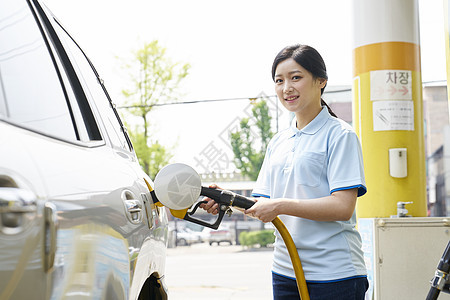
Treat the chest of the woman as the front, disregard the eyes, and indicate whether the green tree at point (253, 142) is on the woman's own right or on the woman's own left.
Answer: on the woman's own right

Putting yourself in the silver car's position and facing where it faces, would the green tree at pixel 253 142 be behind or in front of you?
behind

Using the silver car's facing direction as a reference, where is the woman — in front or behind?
behind

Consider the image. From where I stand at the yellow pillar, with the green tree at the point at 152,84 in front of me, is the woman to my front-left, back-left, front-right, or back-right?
back-left

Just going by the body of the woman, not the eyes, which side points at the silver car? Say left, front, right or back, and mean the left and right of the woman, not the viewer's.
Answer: front

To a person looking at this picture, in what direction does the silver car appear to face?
facing the viewer and to the left of the viewer

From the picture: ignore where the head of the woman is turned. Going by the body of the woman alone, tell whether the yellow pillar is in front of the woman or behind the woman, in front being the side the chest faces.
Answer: behind

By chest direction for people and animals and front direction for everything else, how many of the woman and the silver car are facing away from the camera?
0

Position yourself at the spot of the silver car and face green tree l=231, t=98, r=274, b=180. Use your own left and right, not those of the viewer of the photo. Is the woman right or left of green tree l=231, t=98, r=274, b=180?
right

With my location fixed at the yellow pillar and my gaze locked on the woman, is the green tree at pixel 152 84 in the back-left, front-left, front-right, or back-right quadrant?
back-right

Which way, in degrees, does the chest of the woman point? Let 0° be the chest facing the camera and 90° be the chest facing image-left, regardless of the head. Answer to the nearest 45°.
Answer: approximately 45°
